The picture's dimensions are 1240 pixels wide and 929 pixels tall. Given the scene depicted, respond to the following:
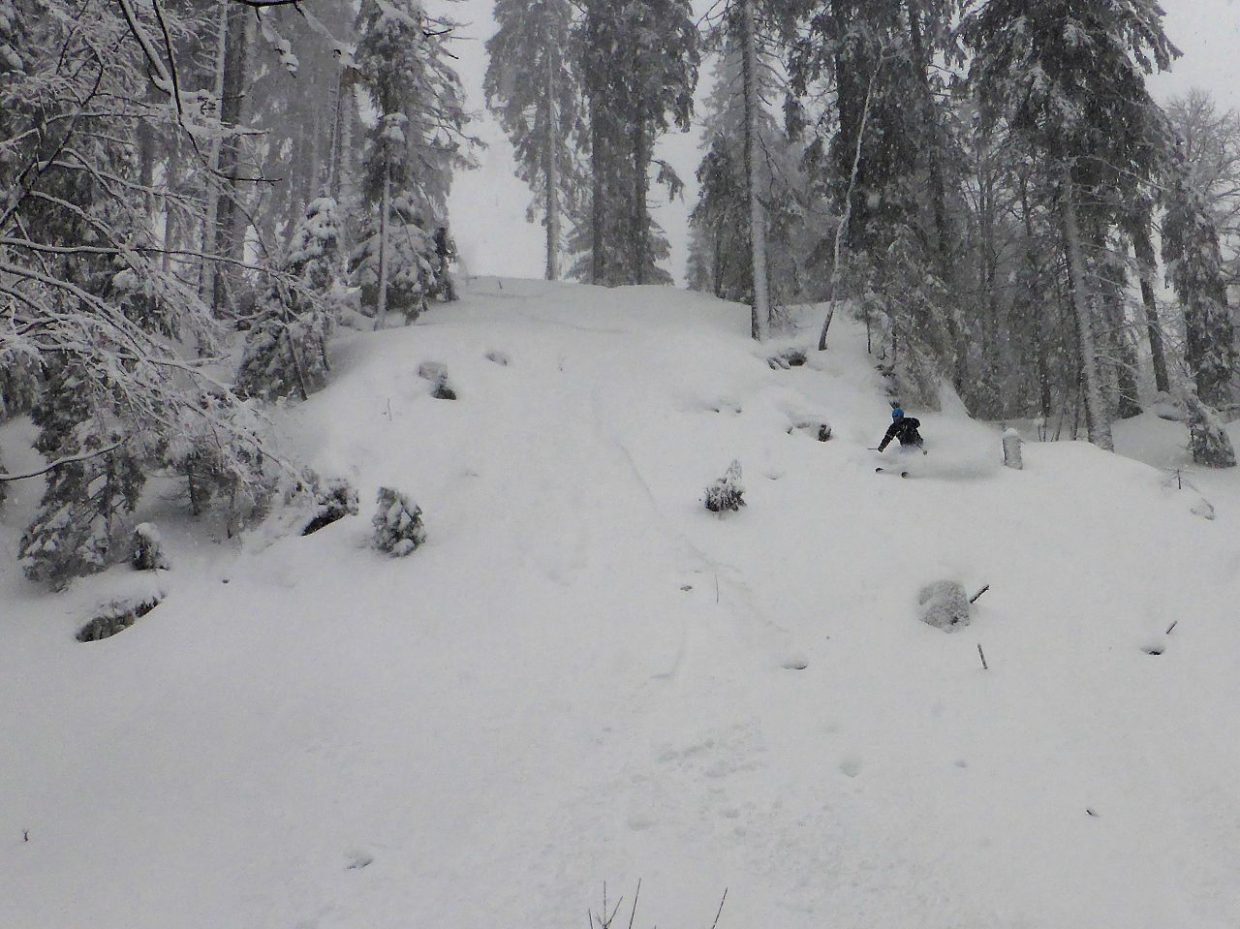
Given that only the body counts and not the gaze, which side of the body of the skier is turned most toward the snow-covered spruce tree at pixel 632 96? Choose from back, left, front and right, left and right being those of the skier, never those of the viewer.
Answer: right

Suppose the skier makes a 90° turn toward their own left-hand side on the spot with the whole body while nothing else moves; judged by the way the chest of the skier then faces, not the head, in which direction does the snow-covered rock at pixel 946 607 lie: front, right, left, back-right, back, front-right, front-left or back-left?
front-right

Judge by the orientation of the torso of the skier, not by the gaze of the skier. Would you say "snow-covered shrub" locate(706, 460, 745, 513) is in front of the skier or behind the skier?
in front

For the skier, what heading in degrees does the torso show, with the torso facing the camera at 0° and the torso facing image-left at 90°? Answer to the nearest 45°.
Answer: approximately 45°

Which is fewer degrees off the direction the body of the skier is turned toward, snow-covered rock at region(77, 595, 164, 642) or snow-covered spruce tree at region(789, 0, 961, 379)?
the snow-covered rock

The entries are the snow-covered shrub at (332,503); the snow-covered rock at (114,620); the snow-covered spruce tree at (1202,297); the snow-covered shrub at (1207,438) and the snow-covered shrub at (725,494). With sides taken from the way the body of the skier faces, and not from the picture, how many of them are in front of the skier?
3

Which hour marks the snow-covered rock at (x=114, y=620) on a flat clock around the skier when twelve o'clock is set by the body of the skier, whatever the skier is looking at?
The snow-covered rock is roughly at 12 o'clock from the skier.

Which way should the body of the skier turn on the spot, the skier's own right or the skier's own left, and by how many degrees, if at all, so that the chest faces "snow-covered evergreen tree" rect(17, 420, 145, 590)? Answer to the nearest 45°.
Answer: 0° — they already face it

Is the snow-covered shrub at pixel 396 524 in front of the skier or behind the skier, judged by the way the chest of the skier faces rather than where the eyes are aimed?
in front
